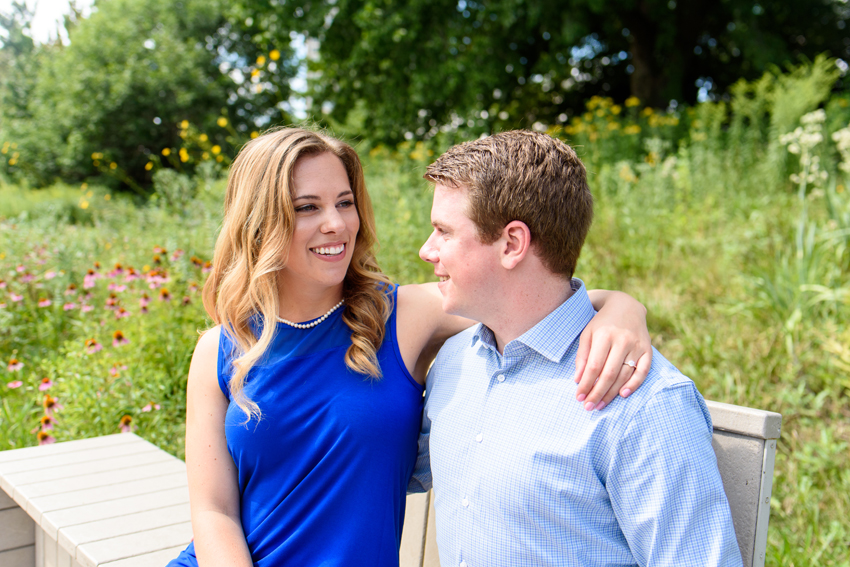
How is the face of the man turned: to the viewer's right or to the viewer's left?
to the viewer's left

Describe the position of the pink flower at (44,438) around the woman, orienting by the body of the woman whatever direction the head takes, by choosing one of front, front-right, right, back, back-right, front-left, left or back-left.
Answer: back-right

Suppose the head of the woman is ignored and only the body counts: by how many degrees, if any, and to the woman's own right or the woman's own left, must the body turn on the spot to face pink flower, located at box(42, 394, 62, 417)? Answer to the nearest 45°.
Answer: approximately 135° to the woman's own right

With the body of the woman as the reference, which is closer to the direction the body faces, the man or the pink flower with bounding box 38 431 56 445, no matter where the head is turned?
the man

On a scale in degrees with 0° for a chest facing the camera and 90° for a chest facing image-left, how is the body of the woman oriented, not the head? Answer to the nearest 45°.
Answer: approximately 0°

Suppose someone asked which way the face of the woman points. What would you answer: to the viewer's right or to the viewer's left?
to the viewer's right

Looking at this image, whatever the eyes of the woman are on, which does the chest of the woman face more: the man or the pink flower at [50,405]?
the man

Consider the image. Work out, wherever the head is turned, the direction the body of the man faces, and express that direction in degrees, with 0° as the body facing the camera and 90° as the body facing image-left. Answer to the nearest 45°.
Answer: approximately 45°
